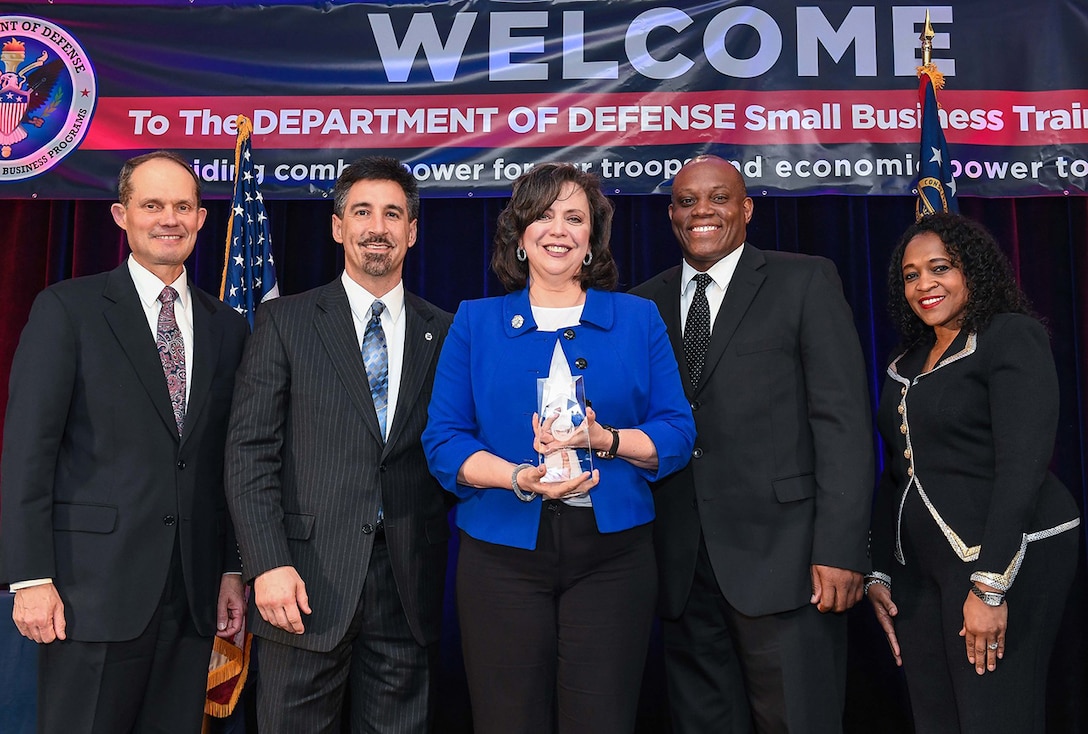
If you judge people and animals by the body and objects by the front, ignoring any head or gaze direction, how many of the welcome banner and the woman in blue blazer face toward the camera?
2

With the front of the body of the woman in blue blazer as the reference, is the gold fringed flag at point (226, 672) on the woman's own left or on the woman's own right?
on the woman's own right

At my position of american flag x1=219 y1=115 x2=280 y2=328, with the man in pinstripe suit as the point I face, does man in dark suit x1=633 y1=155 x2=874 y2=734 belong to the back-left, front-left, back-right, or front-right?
front-left

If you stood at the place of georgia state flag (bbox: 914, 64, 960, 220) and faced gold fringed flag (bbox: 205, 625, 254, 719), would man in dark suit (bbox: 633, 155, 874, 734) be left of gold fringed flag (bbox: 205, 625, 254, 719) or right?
left

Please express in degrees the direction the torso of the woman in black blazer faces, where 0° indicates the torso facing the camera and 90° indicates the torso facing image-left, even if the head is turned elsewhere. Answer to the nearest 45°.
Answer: approximately 45°

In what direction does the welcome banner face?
toward the camera

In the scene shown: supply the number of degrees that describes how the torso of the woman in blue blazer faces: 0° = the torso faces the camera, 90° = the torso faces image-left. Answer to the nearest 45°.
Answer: approximately 0°

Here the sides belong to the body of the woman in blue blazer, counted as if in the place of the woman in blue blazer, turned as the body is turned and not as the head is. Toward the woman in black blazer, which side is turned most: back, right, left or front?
left
